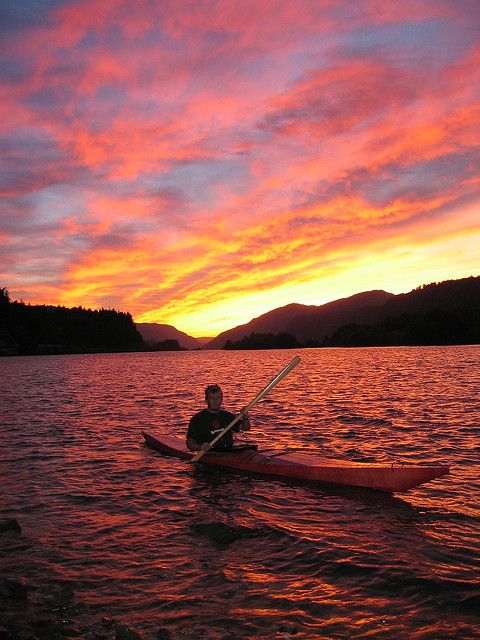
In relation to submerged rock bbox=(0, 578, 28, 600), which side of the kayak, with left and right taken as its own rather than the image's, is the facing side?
right

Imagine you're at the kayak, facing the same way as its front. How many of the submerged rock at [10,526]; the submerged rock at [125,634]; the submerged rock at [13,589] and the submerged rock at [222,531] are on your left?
0

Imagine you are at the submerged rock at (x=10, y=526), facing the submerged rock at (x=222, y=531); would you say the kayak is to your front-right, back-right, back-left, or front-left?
front-left

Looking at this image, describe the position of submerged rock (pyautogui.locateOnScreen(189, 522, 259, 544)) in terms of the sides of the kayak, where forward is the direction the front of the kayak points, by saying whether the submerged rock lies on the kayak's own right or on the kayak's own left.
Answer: on the kayak's own right

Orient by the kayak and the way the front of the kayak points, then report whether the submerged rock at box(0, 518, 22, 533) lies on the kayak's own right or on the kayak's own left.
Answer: on the kayak's own right

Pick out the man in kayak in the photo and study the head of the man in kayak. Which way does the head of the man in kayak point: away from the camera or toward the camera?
toward the camera

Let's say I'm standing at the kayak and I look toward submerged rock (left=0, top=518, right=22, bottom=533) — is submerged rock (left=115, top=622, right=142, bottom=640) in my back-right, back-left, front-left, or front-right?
front-left

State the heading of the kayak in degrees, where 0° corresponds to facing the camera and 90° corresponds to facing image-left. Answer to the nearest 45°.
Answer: approximately 315°

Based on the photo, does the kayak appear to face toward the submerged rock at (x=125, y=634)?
no
